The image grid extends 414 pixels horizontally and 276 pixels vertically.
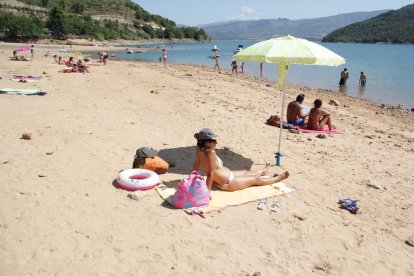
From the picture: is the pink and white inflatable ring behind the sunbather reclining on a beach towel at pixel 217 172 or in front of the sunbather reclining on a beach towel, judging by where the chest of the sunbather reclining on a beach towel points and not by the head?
behind

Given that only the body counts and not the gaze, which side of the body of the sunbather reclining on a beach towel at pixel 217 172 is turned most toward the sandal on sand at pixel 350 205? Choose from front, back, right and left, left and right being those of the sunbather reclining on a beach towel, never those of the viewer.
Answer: front

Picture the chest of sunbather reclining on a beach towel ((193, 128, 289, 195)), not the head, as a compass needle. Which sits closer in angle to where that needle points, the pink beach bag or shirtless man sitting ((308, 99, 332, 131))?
the shirtless man sitting

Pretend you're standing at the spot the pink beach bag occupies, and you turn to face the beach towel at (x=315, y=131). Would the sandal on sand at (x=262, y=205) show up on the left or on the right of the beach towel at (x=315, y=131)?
right

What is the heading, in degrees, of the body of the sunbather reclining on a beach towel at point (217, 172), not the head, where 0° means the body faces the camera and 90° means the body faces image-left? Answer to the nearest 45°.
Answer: approximately 270°

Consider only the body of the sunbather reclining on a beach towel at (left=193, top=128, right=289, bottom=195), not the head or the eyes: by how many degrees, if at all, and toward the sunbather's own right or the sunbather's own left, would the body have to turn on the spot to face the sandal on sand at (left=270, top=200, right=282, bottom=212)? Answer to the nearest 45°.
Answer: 0° — they already face it

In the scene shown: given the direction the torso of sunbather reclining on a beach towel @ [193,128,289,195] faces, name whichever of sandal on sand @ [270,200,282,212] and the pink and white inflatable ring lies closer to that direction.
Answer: the sandal on sand

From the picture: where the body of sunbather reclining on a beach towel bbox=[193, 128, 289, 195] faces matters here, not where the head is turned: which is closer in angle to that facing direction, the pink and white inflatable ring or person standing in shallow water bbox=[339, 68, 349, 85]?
the person standing in shallow water

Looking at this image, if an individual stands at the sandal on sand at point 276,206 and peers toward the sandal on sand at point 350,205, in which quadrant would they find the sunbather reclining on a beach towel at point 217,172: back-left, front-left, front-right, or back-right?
back-left
